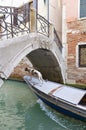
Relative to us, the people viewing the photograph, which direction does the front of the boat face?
facing away from the viewer and to the left of the viewer

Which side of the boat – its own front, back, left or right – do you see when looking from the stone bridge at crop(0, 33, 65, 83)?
front
